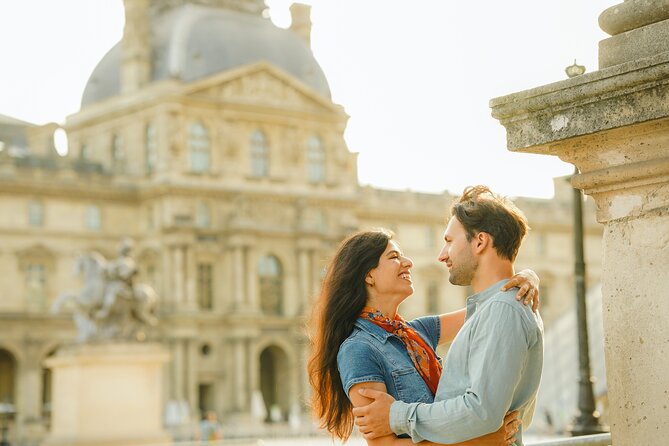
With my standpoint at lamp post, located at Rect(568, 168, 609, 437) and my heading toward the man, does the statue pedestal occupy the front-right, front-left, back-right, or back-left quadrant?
back-right

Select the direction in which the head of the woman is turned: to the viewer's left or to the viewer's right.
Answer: to the viewer's right

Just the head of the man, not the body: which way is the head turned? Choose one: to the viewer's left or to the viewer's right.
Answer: to the viewer's left

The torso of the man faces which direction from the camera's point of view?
to the viewer's left

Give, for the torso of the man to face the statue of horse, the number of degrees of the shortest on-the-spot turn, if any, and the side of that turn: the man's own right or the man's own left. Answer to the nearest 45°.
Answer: approximately 90° to the man's own right

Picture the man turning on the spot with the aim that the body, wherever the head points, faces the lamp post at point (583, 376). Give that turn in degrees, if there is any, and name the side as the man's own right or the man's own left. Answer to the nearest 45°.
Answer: approximately 90° to the man's own right

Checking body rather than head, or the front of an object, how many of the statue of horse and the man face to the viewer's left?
2

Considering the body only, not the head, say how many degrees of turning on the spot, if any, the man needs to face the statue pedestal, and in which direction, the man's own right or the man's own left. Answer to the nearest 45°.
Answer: approximately 90° to the man's own right

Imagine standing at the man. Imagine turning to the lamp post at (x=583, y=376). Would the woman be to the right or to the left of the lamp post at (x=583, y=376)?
left

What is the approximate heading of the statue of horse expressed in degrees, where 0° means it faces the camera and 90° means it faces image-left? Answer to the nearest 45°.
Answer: approximately 90°
